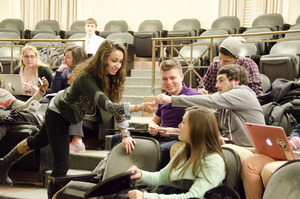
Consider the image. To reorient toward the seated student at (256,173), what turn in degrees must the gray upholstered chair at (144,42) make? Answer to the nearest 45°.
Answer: approximately 45° to its left

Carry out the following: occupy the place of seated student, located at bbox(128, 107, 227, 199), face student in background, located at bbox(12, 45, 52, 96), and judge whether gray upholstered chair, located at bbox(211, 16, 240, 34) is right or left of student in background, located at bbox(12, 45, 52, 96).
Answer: right

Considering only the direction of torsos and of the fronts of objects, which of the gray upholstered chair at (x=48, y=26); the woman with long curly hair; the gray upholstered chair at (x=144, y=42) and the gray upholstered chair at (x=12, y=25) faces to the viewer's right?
the woman with long curly hair

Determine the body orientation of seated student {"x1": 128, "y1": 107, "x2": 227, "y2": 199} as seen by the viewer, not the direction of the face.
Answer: to the viewer's left

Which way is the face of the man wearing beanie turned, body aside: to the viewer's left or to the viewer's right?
to the viewer's left

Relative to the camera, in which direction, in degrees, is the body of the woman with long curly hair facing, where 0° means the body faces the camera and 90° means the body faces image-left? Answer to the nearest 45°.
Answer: approximately 270°

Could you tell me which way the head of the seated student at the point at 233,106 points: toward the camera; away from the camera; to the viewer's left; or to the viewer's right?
to the viewer's left

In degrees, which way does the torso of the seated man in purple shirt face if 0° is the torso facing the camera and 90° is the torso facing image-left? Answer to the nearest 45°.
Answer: approximately 45°
